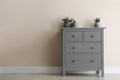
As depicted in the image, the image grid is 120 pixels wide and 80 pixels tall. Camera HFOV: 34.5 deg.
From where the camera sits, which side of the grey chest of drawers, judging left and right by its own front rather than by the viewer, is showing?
front
